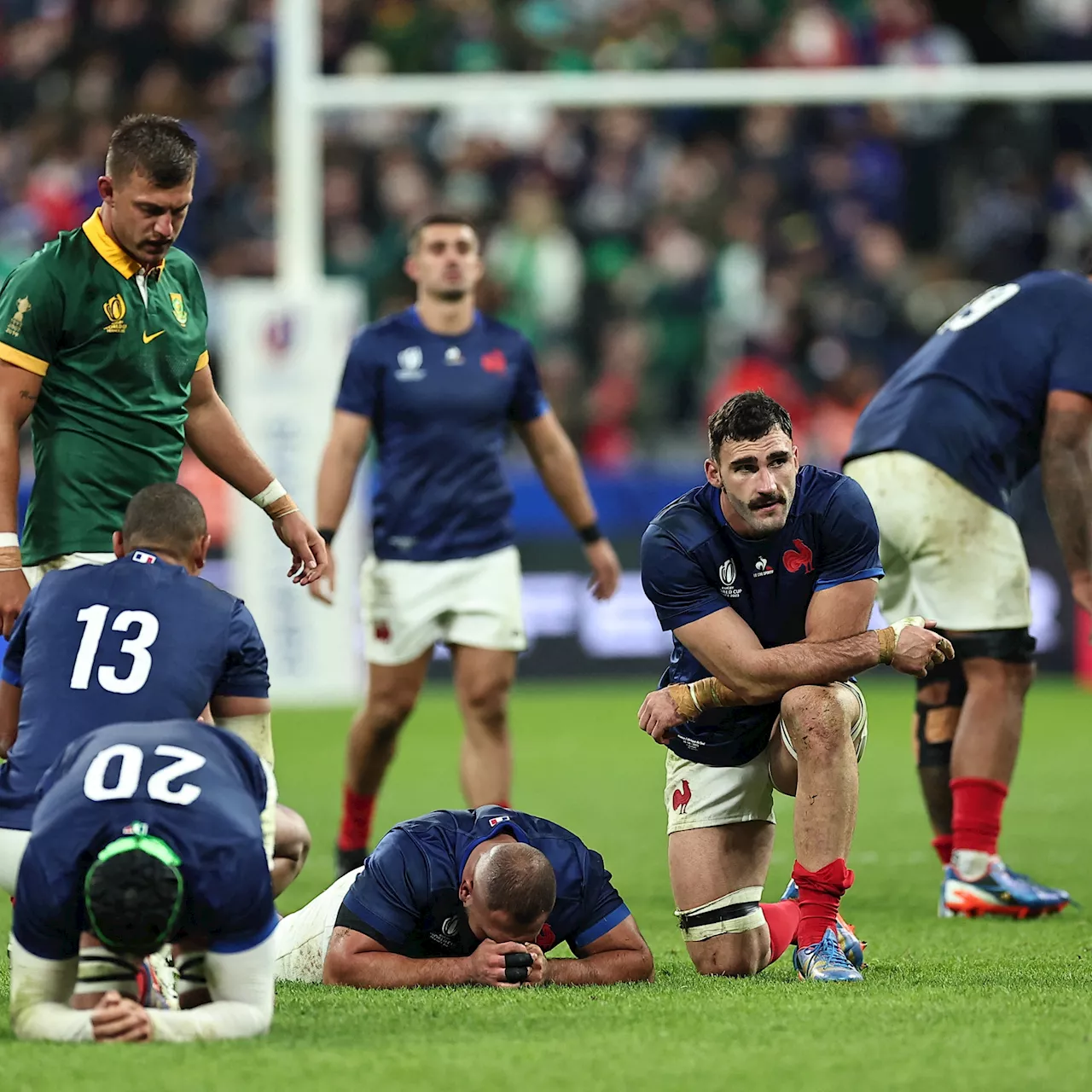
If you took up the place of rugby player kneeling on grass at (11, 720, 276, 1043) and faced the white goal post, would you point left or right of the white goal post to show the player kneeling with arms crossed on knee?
right

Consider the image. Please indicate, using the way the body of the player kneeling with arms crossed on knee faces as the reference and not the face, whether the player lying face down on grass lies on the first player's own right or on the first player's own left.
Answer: on the first player's own right

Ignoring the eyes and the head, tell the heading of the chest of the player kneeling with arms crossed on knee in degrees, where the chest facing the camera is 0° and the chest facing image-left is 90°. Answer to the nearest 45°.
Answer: approximately 0°

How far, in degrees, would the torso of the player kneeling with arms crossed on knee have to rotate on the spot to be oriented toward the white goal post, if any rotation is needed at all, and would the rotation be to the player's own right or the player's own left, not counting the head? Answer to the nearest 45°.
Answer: approximately 180°

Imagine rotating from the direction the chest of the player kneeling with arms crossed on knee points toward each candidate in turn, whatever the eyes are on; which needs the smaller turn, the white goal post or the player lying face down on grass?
the player lying face down on grass

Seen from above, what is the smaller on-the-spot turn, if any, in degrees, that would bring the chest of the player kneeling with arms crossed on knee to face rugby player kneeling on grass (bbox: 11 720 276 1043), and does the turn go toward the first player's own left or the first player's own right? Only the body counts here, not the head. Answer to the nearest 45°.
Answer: approximately 45° to the first player's own right
